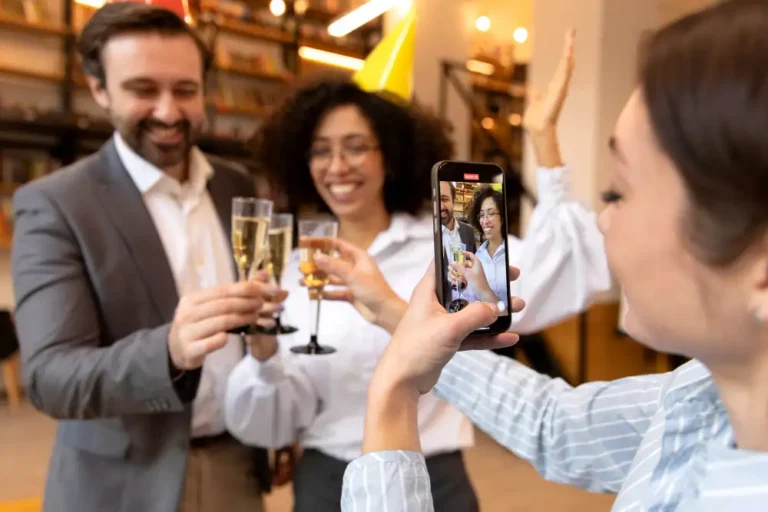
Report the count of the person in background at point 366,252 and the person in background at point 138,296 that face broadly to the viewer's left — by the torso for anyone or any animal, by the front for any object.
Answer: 0

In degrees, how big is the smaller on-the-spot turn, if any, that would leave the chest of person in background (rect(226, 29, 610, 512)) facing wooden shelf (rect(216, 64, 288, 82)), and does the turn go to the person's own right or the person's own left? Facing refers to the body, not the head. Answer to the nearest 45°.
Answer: approximately 180°

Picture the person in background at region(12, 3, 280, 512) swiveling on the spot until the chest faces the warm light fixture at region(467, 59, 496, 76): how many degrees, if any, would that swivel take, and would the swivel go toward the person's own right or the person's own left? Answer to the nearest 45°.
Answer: approximately 90° to the person's own left

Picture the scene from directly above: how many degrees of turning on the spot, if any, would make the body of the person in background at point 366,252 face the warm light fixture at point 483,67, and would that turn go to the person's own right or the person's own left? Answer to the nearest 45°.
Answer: approximately 180°

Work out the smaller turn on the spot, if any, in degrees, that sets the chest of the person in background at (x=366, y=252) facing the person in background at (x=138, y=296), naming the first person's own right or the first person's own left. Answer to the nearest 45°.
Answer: approximately 45° to the first person's own right

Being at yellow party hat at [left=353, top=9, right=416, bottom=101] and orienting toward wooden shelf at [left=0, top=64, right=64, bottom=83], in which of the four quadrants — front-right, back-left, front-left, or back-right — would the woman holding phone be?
back-left

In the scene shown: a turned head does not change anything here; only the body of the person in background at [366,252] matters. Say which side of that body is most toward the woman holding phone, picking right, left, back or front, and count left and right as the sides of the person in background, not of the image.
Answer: front

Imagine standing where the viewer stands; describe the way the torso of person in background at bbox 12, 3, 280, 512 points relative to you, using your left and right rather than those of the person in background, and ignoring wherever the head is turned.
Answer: facing the viewer and to the right of the viewer

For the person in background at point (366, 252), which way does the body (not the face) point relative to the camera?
toward the camera

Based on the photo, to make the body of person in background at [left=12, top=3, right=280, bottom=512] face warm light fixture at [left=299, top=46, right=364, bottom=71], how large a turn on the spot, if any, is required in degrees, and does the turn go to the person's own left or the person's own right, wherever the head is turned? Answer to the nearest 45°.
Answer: approximately 135° to the person's own left

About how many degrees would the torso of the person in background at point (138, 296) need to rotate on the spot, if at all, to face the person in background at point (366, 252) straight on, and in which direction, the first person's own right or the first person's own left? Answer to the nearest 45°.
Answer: approximately 45° to the first person's own left

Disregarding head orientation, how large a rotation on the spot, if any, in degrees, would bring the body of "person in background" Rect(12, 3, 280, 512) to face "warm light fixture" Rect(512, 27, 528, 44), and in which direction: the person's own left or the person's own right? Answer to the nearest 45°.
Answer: approximately 90° to the person's own left

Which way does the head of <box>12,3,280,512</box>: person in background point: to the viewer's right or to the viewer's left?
to the viewer's right

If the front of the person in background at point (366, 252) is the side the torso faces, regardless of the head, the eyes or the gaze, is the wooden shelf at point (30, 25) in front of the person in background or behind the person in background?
behind
